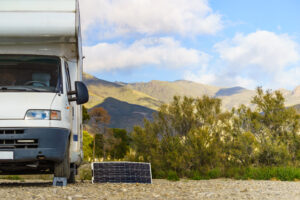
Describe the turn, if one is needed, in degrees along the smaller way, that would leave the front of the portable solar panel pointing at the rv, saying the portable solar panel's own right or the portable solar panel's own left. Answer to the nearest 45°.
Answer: approximately 135° to the portable solar panel's own right

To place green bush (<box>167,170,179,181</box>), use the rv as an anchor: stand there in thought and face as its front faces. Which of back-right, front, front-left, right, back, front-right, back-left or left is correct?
back-left

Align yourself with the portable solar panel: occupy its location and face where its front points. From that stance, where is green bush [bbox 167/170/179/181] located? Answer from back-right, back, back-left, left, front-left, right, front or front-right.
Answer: back-left

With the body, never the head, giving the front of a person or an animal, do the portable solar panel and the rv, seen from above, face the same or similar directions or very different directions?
same or similar directions

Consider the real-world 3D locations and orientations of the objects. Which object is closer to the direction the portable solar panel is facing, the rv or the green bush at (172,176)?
the rv

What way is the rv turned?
toward the camera

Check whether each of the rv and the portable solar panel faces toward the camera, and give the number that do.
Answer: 2
